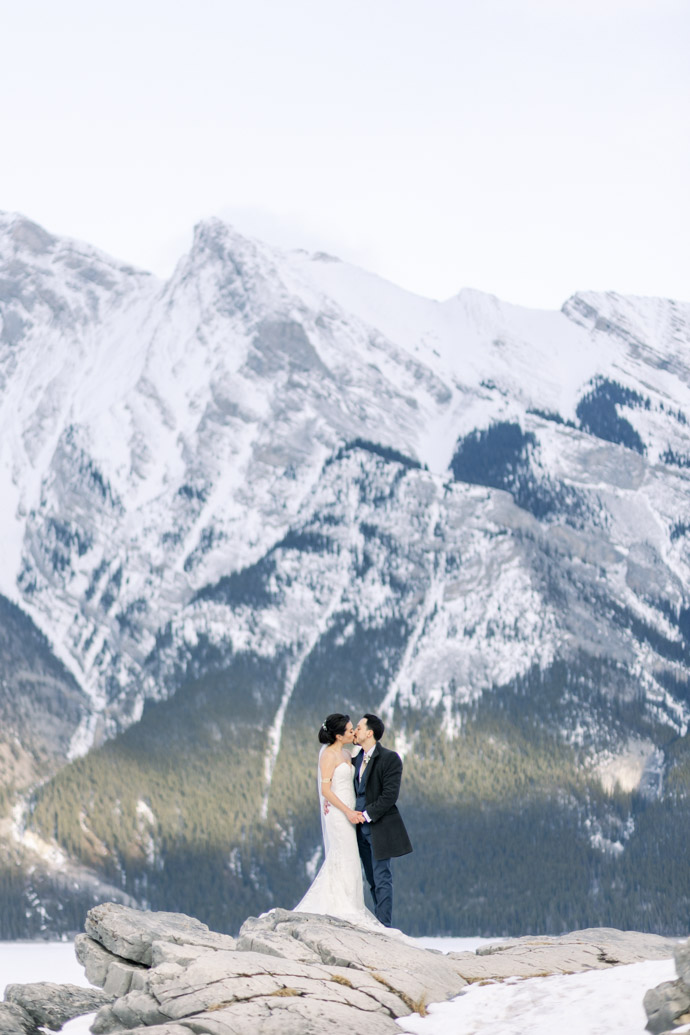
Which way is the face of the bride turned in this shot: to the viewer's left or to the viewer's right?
to the viewer's right

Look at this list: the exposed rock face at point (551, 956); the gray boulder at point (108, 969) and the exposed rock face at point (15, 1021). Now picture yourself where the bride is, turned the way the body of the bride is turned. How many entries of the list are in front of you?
1

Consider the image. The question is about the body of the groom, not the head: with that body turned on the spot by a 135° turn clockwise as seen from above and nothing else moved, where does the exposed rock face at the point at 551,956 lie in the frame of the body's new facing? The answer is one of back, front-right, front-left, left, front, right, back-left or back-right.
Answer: right

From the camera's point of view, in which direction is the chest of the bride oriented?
to the viewer's right

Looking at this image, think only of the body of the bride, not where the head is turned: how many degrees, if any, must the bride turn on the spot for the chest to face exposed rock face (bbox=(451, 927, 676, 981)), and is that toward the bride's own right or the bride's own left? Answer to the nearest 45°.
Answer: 0° — they already face it

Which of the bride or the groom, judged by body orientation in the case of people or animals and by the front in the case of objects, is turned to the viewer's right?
the bride

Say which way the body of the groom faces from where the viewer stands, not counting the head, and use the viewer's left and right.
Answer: facing the viewer and to the left of the viewer

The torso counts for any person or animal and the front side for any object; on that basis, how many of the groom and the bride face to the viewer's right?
1

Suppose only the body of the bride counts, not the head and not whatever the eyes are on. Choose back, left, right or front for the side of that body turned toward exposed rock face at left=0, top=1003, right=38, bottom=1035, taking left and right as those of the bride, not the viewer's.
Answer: right
